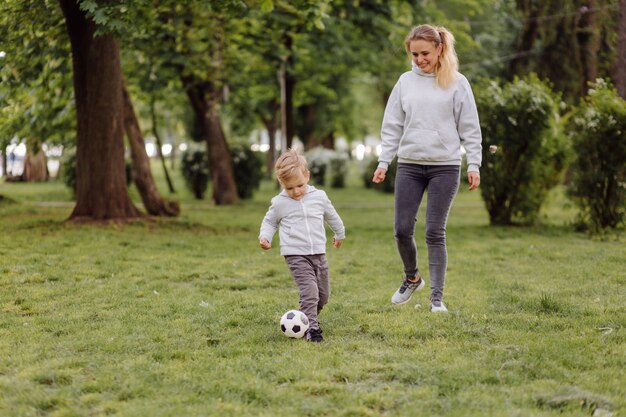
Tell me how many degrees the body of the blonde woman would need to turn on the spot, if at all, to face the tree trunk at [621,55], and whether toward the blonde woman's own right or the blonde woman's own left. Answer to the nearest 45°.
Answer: approximately 180°

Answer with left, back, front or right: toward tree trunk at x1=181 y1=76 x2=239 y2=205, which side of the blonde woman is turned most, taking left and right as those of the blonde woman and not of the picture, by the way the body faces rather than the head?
back

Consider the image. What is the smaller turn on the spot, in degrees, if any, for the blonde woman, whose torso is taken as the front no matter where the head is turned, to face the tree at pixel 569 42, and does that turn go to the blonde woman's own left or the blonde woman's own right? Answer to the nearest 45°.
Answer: approximately 180°

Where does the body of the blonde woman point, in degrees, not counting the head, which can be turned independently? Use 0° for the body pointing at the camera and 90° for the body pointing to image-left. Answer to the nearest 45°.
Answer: approximately 0°

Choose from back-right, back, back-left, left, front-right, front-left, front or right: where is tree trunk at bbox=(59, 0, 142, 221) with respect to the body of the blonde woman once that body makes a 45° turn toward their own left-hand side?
back

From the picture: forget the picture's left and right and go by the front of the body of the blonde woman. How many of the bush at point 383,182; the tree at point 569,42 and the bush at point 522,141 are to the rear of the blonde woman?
3

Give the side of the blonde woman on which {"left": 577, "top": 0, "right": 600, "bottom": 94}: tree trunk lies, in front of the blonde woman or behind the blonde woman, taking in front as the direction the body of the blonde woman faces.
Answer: behind
